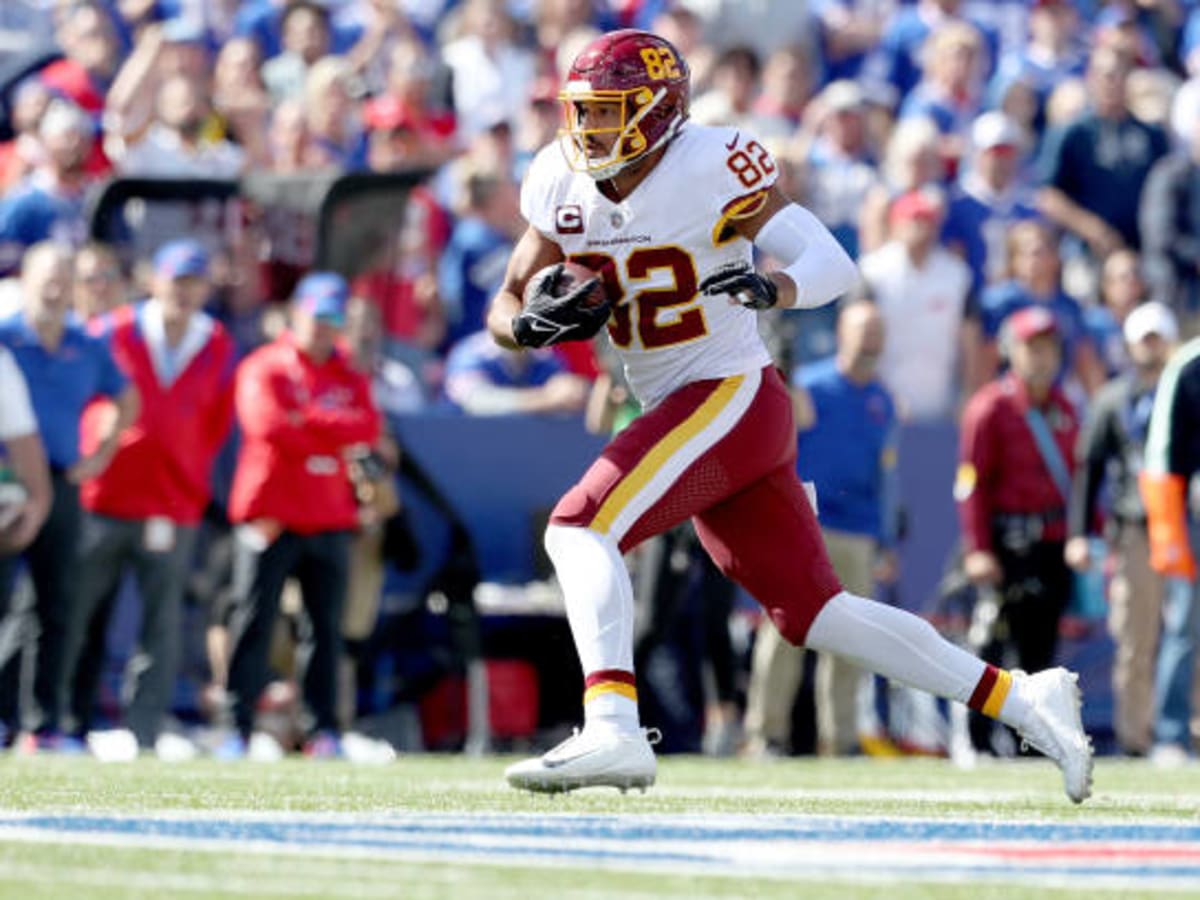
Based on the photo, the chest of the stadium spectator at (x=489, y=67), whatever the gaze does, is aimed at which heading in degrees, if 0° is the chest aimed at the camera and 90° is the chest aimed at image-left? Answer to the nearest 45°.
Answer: approximately 0°

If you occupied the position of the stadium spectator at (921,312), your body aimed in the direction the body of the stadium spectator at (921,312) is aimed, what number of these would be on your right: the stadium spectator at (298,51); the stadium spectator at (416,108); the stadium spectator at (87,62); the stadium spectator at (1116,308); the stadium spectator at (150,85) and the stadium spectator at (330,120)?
5

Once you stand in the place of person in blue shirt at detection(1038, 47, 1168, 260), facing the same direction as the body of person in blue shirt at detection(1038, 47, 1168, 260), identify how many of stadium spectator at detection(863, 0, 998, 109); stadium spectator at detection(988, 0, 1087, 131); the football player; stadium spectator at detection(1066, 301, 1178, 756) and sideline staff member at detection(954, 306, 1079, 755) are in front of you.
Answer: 3

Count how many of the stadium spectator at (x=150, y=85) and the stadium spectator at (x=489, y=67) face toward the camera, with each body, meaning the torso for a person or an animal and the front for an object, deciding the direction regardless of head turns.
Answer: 2

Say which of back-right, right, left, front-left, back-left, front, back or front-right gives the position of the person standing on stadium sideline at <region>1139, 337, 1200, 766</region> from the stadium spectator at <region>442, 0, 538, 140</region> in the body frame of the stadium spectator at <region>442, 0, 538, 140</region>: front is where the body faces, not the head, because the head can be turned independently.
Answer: front-left

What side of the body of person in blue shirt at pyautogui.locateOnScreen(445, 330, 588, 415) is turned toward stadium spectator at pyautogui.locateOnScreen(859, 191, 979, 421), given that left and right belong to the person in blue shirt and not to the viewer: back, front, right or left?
left

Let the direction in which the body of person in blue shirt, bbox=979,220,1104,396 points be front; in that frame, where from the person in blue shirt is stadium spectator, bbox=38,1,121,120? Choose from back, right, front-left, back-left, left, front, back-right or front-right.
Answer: right

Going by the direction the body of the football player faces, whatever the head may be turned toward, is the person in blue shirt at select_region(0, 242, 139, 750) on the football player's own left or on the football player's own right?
on the football player's own right

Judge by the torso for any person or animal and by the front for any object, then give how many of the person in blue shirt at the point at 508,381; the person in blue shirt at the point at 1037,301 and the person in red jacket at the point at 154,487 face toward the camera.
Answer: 3

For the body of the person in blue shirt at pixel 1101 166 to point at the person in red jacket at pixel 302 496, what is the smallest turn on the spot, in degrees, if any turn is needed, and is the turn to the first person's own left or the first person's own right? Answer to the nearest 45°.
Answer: approximately 45° to the first person's own right

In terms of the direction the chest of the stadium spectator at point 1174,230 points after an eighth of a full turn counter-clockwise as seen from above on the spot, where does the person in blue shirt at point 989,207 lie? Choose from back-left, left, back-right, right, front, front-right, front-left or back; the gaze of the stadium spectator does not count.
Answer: back-right

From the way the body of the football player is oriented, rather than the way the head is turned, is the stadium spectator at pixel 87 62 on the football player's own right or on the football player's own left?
on the football player's own right

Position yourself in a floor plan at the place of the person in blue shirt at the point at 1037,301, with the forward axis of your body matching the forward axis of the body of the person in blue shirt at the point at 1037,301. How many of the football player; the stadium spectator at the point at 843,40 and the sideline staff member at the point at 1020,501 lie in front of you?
2

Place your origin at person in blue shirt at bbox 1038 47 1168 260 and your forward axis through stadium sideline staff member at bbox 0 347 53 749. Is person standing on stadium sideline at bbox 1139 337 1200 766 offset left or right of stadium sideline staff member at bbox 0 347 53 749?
left
